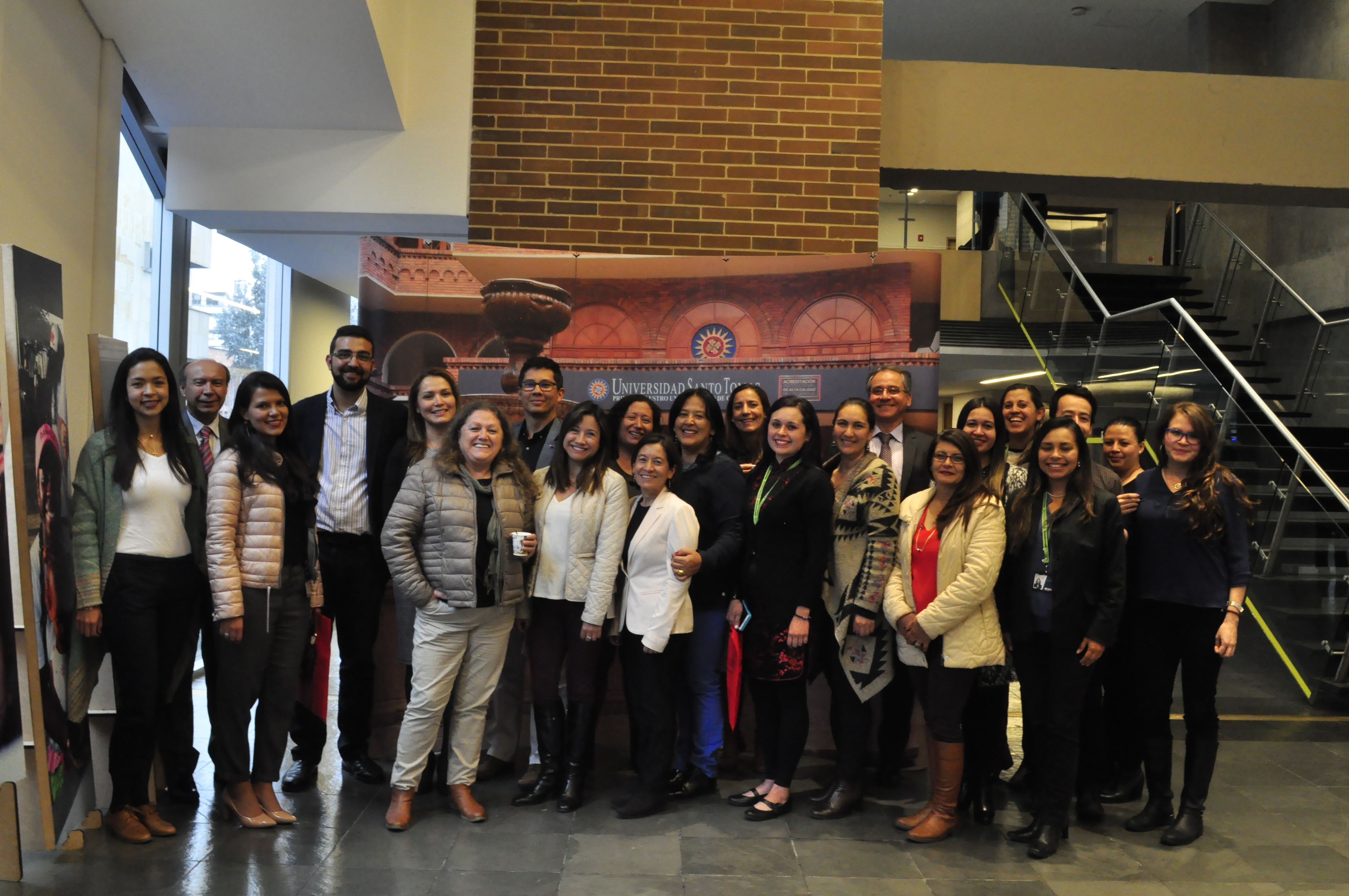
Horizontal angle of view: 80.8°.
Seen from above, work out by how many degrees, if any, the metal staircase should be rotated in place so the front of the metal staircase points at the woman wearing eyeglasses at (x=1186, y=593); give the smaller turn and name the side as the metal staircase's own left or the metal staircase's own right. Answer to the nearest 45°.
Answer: approximately 45° to the metal staircase's own right

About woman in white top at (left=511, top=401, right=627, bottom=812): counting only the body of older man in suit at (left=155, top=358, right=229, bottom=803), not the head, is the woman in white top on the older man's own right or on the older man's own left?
on the older man's own left

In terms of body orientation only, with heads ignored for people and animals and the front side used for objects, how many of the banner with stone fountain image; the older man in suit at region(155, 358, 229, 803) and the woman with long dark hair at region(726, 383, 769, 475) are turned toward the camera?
3

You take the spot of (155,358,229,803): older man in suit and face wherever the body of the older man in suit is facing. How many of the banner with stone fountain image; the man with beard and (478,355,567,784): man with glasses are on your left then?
3

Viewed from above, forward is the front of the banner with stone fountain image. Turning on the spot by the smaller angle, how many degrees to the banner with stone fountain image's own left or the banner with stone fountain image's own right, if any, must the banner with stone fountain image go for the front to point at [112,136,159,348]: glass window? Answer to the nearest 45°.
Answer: approximately 90° to the banner with stone fountain image's own right

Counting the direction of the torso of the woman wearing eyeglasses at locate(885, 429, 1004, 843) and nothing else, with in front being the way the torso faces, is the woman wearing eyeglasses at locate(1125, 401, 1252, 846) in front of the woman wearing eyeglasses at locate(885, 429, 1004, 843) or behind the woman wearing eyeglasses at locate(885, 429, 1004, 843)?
behind

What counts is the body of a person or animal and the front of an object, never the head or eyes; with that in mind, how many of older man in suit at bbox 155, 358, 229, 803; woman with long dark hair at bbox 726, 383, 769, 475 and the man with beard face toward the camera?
3

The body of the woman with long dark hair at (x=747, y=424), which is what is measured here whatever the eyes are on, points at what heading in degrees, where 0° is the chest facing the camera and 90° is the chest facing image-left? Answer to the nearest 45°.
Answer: approximately 0°

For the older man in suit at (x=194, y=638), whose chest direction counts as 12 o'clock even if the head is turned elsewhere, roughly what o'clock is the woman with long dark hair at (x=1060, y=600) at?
The woman with long dark hair is roughly at 10 o'clock from the older man in suit.
